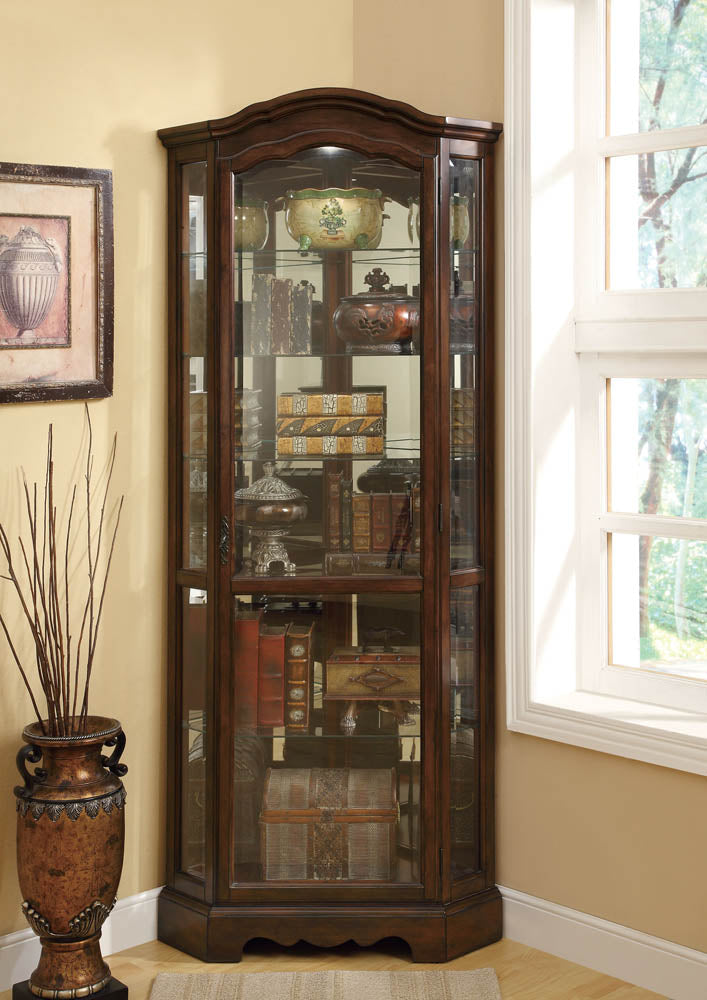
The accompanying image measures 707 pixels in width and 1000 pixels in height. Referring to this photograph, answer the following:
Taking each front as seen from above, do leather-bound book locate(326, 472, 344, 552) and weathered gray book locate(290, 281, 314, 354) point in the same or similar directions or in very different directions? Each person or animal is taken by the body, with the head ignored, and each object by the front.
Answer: same or similar directions

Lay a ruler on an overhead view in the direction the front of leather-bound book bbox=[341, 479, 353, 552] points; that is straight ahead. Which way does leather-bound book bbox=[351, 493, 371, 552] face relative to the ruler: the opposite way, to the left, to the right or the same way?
the same way

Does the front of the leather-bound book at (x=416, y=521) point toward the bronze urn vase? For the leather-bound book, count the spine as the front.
no

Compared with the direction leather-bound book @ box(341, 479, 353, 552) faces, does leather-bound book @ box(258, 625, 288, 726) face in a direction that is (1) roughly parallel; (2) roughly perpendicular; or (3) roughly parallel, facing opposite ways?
roughly parallel

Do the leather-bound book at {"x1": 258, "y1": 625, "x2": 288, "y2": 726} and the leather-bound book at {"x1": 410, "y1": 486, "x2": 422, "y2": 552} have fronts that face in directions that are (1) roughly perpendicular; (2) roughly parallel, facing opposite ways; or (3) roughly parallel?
roughly parallel
